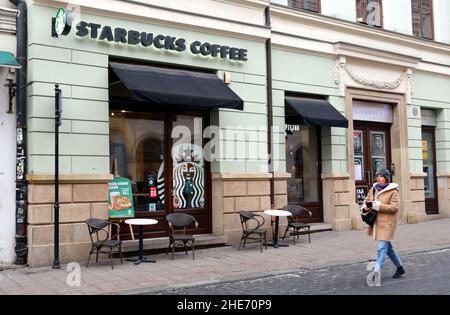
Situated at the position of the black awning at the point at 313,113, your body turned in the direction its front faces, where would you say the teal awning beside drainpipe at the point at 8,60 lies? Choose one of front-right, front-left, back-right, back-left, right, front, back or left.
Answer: right

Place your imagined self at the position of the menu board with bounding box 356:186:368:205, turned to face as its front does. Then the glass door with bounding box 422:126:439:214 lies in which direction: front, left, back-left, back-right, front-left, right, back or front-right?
left

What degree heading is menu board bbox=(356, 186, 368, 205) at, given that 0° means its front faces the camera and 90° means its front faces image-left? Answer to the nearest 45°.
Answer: approximately 315°

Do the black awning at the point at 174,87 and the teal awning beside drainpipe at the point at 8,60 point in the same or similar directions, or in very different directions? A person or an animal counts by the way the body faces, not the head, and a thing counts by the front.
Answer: same or similar directions

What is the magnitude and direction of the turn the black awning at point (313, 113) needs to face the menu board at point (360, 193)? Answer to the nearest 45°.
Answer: approximately 90° to its left

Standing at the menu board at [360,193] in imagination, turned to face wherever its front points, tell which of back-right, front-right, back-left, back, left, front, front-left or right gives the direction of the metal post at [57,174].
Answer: right

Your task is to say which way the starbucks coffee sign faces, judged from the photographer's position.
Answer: facing the viewer and to the right of the viewer
